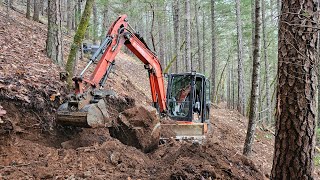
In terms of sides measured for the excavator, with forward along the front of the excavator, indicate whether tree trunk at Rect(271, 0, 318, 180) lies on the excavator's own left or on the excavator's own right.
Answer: on the excavator's own left

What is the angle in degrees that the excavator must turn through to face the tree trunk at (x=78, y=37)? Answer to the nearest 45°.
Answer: approximately 45° to its right

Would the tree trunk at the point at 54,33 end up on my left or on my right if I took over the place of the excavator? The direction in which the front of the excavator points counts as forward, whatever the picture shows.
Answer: on my right

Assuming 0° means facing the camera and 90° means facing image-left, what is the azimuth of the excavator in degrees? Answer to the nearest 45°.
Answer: approximately 45°
